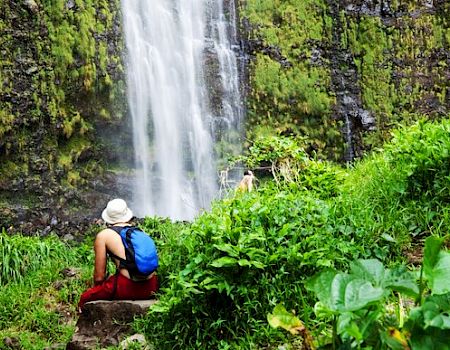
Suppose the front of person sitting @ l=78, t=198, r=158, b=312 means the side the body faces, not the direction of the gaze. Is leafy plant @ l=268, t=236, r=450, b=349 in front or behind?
behind

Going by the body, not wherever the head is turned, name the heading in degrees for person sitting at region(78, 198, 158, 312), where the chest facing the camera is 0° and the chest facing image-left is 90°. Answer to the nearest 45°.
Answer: approximately 135°

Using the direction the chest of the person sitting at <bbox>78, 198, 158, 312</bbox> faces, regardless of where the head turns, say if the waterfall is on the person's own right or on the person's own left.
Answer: on the person's own right

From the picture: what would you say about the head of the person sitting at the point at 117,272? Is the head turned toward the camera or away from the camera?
away from the camera
